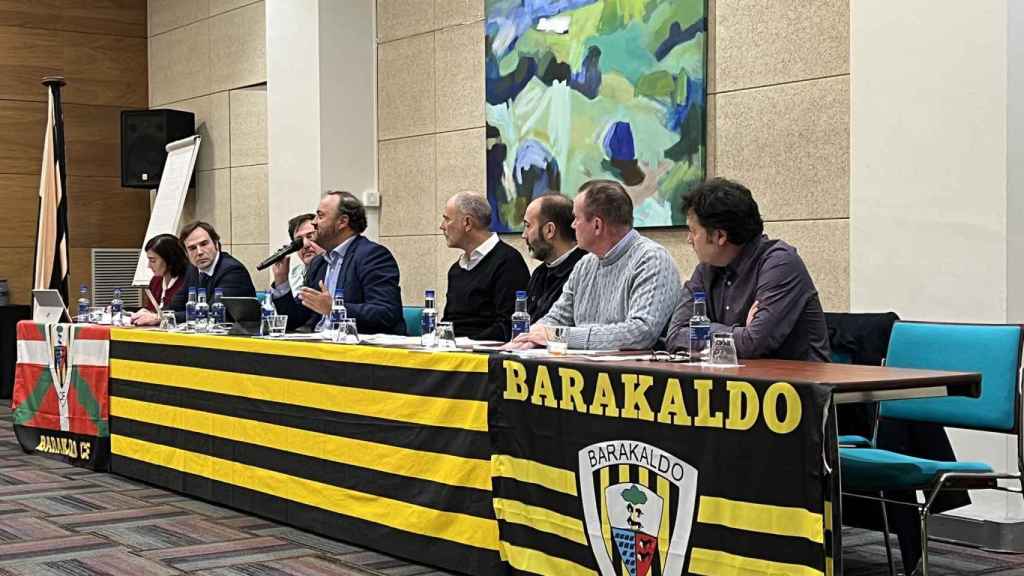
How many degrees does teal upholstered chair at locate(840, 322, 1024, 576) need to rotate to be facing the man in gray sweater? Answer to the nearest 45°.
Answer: approximately 45° to its right

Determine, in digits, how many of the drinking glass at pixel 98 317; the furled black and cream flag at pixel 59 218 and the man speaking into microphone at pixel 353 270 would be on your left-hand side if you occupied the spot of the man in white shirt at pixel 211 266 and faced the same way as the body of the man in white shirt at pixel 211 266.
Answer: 1

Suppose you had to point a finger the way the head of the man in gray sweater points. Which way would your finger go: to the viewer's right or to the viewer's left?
to the viewer's left

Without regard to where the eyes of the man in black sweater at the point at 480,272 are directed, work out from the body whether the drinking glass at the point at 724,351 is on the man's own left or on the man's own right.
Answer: on the man's own left

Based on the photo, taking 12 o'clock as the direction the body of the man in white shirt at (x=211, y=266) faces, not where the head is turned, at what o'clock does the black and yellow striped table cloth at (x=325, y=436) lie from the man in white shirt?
The black and yellow striped table cloth is roughly at 10 o'clock from the man in white shirt.

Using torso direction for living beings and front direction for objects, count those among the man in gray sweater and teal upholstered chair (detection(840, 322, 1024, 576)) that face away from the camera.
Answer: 0

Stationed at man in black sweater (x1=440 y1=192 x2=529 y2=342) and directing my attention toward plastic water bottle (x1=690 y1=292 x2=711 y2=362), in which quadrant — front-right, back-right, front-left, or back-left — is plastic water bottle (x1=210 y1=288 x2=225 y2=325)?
back-right

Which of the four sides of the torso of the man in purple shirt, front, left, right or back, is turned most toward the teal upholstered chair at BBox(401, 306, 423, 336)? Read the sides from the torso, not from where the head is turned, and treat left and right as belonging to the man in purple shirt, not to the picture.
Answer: right

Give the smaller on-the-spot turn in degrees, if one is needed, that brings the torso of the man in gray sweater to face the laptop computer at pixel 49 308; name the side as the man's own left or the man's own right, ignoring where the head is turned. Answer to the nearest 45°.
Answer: approximately 90° to the man's own right

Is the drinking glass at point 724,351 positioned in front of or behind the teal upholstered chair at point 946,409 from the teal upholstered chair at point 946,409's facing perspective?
in front
